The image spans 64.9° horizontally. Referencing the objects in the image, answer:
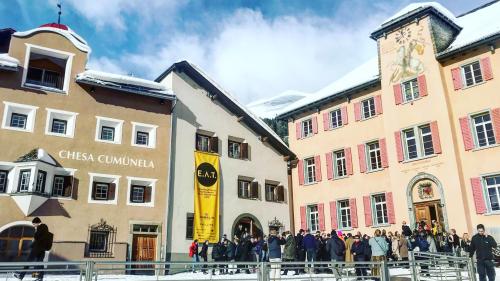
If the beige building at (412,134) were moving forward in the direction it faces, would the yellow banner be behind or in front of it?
in front

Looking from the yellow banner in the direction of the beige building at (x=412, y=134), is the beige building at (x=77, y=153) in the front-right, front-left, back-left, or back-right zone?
back-right

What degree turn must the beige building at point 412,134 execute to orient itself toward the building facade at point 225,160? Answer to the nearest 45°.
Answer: approximately 45° to its right

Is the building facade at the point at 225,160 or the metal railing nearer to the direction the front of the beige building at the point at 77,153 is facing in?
the metal railing

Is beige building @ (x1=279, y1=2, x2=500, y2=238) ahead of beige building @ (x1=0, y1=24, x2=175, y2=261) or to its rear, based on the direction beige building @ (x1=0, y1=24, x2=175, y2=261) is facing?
ahead

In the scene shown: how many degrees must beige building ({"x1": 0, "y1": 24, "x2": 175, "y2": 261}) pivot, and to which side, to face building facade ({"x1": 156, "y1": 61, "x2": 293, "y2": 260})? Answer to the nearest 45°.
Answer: approximately 45° to its left
